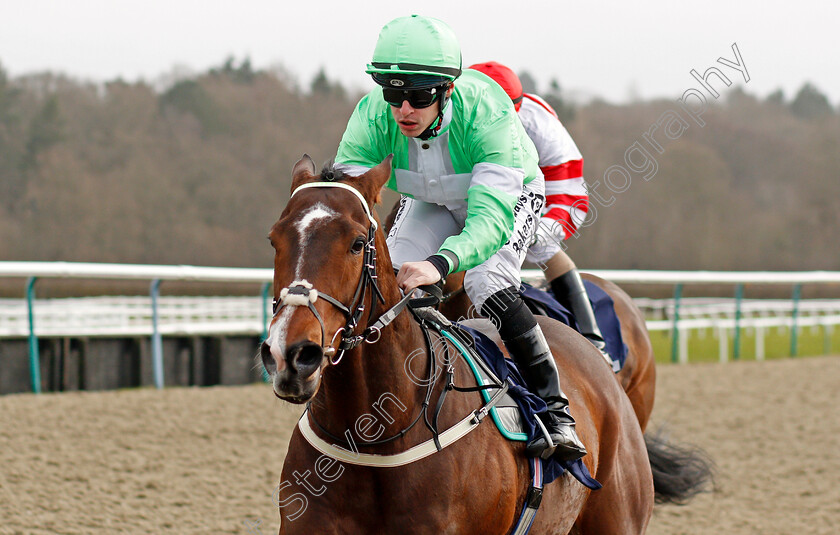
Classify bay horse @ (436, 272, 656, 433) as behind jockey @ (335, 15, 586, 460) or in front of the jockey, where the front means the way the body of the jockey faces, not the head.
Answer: behind

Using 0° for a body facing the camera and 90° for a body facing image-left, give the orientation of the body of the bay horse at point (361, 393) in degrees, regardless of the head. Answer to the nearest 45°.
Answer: approximately 45°

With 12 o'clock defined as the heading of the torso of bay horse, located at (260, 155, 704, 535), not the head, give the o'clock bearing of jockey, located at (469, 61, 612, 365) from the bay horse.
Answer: The jockey is roughly at 5 o'clock from the bay horse.

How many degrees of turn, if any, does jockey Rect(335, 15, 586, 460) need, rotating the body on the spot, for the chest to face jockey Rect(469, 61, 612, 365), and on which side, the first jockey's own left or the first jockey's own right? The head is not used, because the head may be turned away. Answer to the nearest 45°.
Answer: approximately 135° to the first jockey's own right
